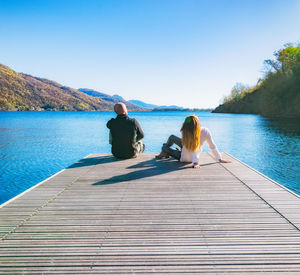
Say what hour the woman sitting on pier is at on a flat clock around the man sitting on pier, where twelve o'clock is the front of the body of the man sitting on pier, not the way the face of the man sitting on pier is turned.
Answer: The woman sitting on pier is roughly at 4 o'clock from the man sitting on pier.

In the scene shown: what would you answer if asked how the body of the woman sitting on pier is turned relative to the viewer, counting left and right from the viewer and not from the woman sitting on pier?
facing away from the viewer and to the left of the viewer

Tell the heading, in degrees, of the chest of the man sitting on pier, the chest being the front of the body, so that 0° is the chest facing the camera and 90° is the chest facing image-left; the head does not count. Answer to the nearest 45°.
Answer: approximately 180°

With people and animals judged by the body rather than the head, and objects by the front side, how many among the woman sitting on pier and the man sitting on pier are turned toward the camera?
0

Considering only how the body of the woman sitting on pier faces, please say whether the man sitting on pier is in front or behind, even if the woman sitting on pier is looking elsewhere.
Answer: in front
